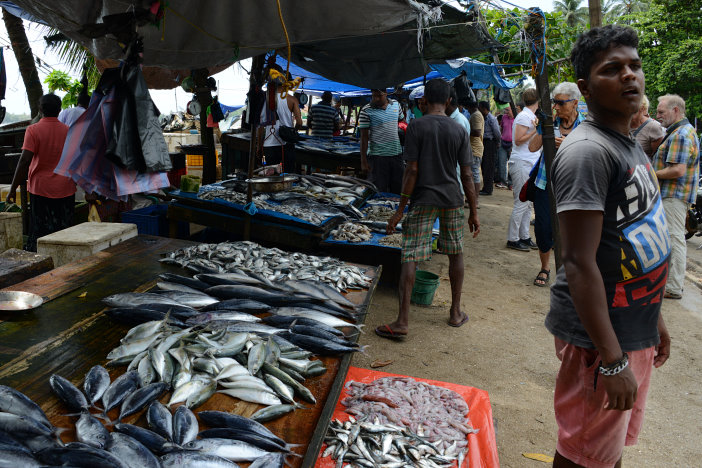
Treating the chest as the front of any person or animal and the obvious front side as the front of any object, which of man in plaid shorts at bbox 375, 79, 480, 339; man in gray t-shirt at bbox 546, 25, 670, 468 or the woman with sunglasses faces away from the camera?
the man in plaid shorts

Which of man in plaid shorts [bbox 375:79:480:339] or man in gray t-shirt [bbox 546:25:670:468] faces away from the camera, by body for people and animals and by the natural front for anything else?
the man in plaid shorts

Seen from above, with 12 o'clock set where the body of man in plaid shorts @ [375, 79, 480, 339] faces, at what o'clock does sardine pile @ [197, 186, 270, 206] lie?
The sardine pile is roughly at 10 o'clock from the man in plaid shorts.

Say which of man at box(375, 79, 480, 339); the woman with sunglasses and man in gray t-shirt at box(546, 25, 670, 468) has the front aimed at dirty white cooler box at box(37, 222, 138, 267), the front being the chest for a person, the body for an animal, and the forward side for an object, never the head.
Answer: the woman with sunglasses

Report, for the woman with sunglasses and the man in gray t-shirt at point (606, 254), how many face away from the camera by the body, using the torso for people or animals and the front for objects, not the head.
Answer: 0

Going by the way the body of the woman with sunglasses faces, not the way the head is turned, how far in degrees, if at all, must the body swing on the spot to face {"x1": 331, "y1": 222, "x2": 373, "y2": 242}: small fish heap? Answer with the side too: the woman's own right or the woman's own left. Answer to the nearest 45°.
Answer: approximately 45° to the woman's own right

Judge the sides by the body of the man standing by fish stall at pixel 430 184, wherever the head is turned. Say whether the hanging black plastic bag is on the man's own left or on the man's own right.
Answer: on the man's own left

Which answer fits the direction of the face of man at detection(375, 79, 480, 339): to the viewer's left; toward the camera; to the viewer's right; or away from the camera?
away from the camera

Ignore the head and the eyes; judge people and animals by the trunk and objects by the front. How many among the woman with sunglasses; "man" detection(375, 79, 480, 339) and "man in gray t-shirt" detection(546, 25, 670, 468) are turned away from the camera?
1

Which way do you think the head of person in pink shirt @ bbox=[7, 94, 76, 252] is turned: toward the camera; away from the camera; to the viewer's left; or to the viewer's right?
away from the camera

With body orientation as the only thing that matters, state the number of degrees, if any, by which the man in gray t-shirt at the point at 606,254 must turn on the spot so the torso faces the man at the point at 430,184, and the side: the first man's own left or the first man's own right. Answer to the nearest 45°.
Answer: approximately 180°

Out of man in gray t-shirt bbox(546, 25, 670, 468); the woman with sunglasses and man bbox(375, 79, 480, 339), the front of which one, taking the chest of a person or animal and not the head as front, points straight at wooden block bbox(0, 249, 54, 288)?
the woman with sunglasses

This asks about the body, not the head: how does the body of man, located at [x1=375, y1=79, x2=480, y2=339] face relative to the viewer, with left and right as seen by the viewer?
facing away from the viewer

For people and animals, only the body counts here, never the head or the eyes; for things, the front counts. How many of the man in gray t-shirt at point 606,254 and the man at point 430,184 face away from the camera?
1

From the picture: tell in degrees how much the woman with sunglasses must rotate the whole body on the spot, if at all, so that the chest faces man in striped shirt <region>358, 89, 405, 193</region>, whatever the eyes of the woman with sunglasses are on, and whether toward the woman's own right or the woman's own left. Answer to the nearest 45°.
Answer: approximately 90° to the woman's own right
